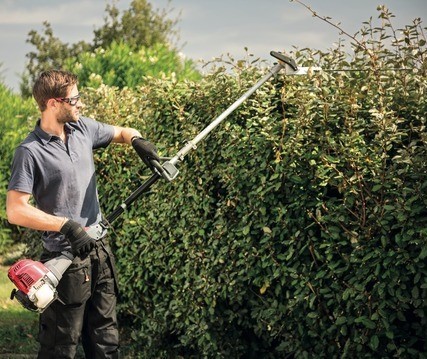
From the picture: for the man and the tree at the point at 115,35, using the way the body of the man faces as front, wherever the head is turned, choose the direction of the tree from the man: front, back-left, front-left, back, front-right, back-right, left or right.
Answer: back-left

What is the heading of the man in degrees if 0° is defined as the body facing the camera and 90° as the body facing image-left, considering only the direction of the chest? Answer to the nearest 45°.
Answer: approximately 315°

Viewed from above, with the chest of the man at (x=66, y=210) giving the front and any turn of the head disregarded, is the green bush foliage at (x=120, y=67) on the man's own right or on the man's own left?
on the man's own left

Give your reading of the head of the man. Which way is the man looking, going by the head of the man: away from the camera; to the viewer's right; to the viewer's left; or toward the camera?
to the viewer's right
